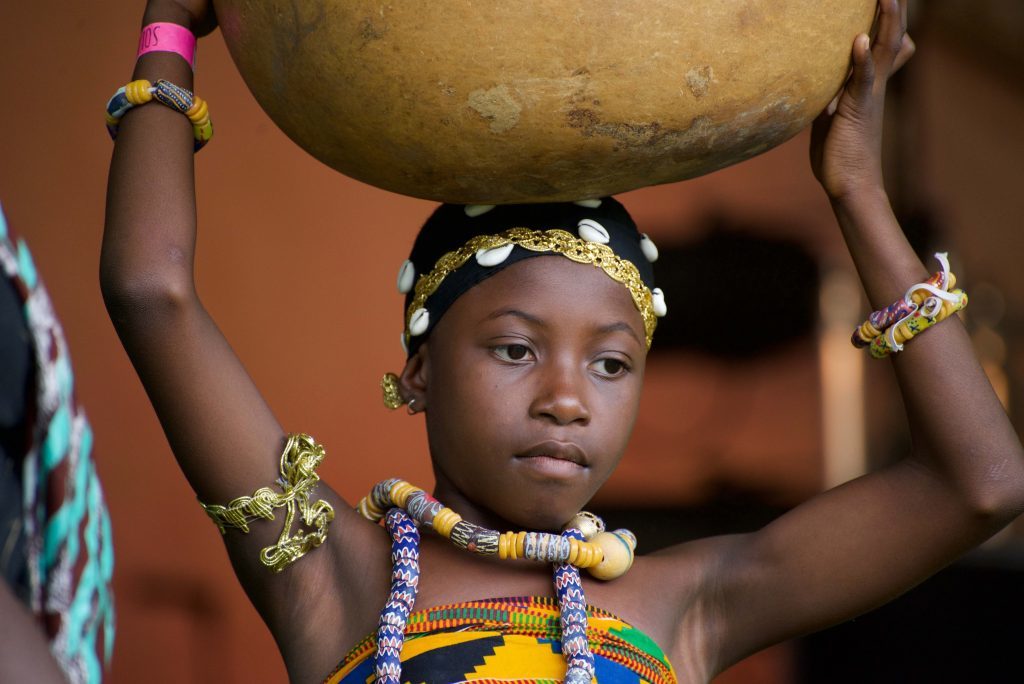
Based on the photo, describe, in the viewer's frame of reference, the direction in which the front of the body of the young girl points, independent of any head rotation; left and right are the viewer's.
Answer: facing the viewer

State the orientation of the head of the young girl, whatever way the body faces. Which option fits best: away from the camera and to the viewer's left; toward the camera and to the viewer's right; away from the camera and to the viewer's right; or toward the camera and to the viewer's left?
toward the camera and to the viewer's right
